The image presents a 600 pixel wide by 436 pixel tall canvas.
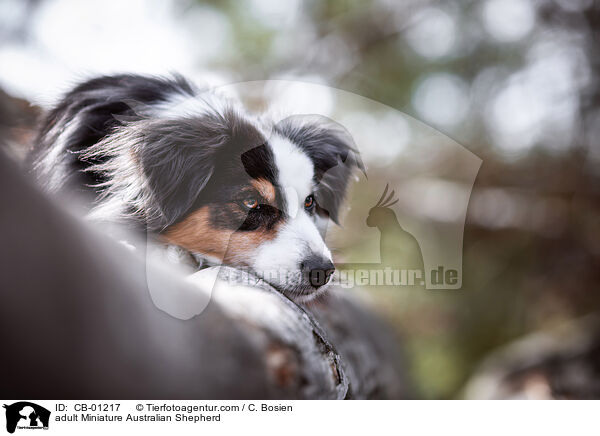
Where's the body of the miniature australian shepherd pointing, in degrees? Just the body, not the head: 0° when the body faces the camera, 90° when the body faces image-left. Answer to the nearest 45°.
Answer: approximately 315°
